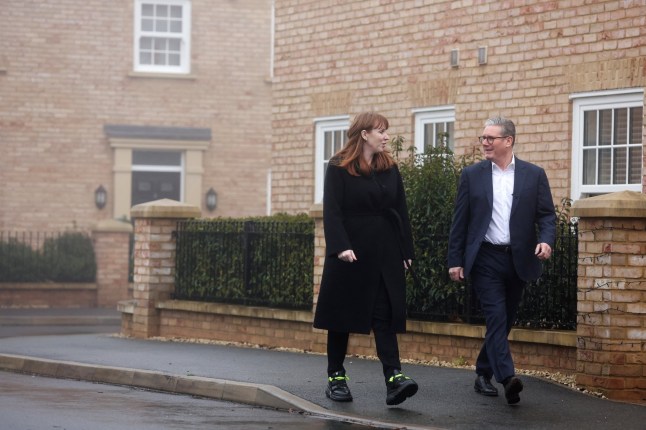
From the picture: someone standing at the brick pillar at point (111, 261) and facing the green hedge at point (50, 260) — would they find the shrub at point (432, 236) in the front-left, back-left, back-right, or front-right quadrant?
back-left

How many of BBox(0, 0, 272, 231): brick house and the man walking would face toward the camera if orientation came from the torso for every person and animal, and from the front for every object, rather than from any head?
2

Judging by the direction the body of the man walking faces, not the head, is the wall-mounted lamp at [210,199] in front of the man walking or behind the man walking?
behind

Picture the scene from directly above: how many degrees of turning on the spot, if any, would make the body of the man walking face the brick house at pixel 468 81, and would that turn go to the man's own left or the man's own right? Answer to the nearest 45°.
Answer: approximately 180°

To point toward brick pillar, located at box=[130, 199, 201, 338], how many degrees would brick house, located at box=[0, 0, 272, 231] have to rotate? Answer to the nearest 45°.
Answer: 0° — it already faces it

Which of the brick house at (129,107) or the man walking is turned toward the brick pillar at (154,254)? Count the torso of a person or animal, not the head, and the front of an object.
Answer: the brick house

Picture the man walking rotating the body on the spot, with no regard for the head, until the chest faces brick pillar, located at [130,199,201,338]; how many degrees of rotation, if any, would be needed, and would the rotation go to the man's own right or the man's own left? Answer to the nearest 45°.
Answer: approximately 135° to the man's own right

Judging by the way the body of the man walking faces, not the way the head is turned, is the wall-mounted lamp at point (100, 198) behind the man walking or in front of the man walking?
behind

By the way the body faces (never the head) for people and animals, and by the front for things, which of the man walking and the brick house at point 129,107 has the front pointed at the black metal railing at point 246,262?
the brick house

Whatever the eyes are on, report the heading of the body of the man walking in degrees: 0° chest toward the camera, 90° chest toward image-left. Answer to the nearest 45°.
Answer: approximately 0°

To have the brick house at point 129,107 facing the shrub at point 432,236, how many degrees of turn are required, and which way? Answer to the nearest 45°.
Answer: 0° — it already faces it
